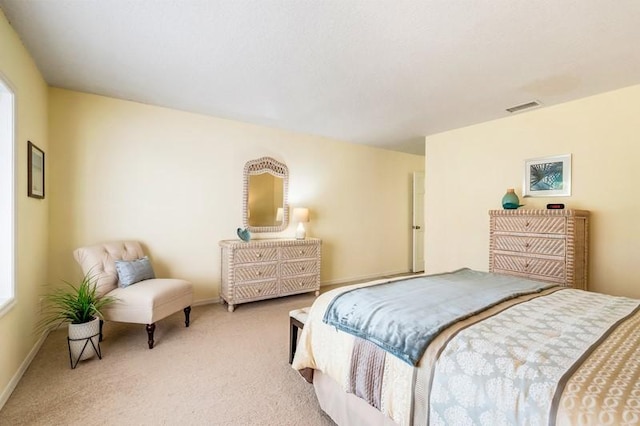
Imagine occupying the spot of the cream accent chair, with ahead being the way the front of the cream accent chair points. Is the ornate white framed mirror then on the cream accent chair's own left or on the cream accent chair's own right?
on the cream accent chair's own left

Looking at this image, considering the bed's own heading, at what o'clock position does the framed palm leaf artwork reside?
The framed palm leaf artwork is roughly at 2 o'clock from the bed.

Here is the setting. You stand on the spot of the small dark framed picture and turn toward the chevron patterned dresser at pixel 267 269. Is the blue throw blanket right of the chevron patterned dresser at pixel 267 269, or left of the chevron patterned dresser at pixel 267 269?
right

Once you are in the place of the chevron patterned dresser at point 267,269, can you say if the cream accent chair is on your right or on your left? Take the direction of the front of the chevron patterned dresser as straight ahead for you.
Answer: on your right

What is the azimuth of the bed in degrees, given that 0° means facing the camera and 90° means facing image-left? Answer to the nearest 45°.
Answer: approximately 135°

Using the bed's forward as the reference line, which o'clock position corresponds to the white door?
The white door is roughly at 1 o'clock from the bed.

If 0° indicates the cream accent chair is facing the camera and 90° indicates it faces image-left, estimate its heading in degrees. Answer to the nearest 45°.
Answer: approximately 315°
